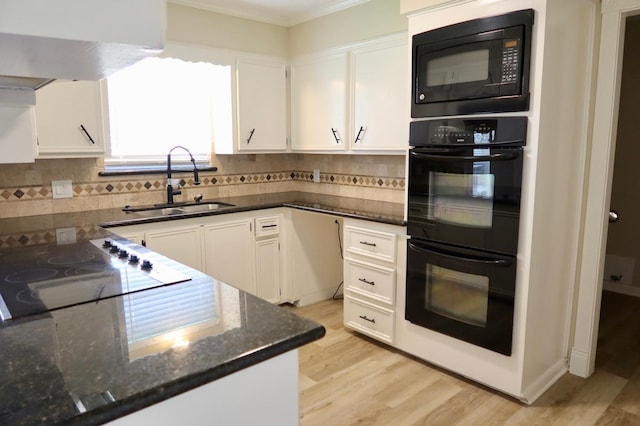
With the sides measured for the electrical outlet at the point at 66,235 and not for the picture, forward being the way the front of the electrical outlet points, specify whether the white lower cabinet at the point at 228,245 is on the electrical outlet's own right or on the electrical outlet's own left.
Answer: on the electrical outlet's own left

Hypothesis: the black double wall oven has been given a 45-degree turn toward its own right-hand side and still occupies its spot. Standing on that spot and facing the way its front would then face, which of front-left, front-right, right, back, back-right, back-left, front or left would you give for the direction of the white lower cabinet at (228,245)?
front

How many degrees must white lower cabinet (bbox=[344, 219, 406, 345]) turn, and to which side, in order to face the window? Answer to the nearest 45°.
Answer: approximately 45° to its right

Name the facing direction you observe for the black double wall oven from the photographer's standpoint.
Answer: facing the viewer and to the left of the viewer

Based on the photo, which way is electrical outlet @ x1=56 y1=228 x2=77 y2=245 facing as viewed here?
toward the camera

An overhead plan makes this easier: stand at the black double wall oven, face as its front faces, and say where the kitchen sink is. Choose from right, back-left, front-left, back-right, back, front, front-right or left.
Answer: front-right

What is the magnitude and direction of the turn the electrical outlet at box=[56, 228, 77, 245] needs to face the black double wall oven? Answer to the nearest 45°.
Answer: approximately 45° to its left

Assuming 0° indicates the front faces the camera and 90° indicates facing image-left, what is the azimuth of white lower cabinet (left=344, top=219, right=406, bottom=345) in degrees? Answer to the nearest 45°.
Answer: approximately 45°

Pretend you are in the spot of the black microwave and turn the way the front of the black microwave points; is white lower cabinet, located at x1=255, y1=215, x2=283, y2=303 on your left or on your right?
on your right

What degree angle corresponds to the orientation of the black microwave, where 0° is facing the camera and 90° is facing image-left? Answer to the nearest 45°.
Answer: approximately 45°

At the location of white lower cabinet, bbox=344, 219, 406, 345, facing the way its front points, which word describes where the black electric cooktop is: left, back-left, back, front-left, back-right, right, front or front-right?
front
